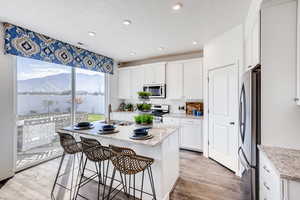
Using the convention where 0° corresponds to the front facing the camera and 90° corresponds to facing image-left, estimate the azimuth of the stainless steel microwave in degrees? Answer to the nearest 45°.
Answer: approximately 0°

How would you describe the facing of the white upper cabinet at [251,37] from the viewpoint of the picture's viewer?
facing to the left of the viewer

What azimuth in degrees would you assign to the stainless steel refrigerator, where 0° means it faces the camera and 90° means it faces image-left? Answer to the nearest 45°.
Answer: approximately 90°

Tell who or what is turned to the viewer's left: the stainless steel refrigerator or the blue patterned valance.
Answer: the stainless steel refrigerator

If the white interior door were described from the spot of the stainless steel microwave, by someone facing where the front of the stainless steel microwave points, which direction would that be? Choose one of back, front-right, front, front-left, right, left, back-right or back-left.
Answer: front-left

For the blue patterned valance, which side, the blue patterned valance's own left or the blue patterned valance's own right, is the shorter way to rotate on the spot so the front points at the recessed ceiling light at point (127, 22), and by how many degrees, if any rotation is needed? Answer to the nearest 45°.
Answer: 0° — it already faces it

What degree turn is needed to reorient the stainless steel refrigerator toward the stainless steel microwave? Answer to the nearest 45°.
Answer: approximately 45° to its right

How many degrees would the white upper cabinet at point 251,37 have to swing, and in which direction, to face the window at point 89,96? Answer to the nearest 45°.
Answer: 0° — it already faces it
